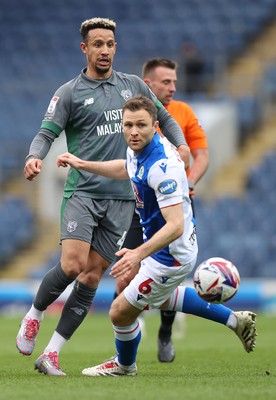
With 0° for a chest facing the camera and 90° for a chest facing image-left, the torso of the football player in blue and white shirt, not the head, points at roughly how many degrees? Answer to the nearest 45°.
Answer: approximately 45°

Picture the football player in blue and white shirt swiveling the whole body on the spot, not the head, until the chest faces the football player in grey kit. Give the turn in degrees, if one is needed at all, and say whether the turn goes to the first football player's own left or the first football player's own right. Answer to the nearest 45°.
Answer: approximately 90° to the first football player's own right
